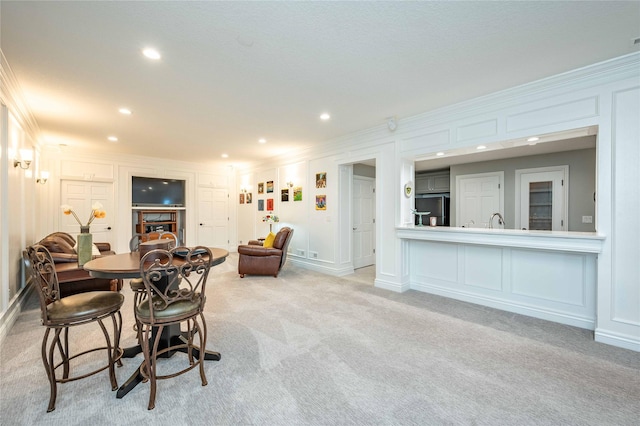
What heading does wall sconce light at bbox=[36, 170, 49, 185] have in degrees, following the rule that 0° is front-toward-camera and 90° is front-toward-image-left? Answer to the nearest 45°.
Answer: approximately 315°

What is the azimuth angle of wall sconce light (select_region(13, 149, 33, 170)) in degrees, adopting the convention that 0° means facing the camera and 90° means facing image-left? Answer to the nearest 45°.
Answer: approximately 315°

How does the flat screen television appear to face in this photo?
toward the camera

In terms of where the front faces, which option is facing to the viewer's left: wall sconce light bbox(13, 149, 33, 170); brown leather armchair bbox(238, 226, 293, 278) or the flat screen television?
the brown leather armchair

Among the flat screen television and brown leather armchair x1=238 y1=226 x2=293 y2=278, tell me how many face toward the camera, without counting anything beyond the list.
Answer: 1

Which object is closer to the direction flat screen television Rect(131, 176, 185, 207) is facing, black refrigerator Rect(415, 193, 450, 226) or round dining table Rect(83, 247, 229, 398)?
the round dining table

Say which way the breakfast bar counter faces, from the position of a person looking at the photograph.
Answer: facing the viewer and to the left of the viewer

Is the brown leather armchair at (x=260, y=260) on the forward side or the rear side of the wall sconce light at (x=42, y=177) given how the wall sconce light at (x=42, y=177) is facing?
on the forward side

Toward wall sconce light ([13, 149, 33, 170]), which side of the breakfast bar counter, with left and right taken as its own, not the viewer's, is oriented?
front

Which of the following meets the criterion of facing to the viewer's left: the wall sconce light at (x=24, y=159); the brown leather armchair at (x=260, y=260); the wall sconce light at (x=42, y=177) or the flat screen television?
the brown leather armchair

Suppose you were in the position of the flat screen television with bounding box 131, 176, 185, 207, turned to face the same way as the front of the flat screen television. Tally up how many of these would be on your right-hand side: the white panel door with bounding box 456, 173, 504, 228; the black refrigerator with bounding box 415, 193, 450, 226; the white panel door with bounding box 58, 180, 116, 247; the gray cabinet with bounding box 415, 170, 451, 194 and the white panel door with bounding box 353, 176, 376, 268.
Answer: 1

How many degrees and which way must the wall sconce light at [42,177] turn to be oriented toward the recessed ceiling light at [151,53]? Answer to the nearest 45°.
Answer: approximately 45° to its right

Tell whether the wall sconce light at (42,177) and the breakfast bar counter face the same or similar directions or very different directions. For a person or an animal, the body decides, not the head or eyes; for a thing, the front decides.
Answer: very different directions

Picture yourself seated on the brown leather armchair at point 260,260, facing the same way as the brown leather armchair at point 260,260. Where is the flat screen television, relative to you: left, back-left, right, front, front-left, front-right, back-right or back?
front-right

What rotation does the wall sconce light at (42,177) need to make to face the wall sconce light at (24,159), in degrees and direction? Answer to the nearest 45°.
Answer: approximately 45° to its right

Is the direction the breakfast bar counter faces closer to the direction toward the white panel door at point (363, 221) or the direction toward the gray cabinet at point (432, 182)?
the white panel door

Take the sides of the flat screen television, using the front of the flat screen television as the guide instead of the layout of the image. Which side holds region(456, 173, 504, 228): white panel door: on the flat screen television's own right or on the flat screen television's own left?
on the flat screen television's own left

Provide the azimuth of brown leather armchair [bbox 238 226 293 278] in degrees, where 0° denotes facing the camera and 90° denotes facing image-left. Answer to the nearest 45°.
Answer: approximately 90°

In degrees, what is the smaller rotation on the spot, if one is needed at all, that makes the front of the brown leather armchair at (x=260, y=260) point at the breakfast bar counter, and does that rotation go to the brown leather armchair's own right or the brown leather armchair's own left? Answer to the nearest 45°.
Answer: approximately 135° to the brown leather armchair's own left
